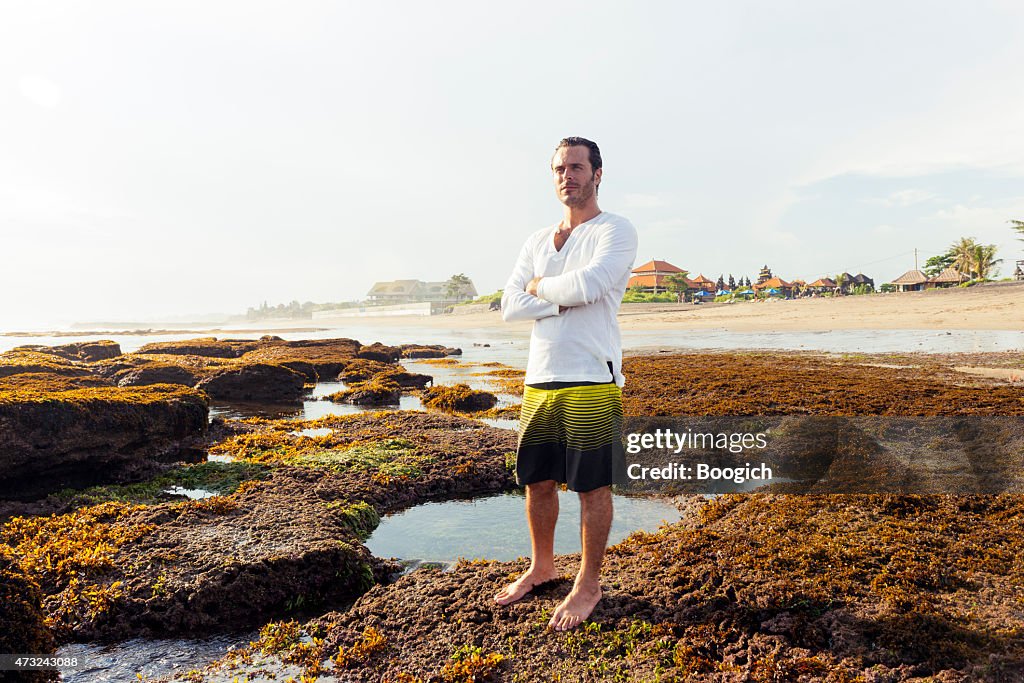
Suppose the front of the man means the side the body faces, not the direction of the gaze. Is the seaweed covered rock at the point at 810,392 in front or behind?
behind

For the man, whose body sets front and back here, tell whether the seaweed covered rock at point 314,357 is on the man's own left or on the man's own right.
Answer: on the man's own right

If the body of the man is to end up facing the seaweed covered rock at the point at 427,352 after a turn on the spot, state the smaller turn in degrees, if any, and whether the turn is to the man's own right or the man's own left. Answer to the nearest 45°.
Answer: approximately 135° to the man's own right

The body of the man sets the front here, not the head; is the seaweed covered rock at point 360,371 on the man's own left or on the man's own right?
on the man's own right

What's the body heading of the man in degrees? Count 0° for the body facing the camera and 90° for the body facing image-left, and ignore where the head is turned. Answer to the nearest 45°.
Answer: approximately 45°

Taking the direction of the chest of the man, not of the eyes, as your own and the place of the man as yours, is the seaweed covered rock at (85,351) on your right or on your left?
on your right

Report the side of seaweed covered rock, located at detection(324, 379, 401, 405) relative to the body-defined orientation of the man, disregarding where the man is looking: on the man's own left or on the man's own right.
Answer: on the man's own right

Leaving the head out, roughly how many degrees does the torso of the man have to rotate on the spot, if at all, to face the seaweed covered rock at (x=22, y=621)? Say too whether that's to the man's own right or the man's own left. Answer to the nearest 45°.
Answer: approximately 45° to the man's own right

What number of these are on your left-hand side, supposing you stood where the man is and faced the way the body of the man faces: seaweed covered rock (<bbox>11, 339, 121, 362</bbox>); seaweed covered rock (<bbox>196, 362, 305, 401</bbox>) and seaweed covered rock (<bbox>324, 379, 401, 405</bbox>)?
0

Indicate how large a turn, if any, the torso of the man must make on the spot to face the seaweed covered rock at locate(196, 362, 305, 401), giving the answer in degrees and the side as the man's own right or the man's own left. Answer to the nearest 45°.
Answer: approximately 90° to the man's own right
